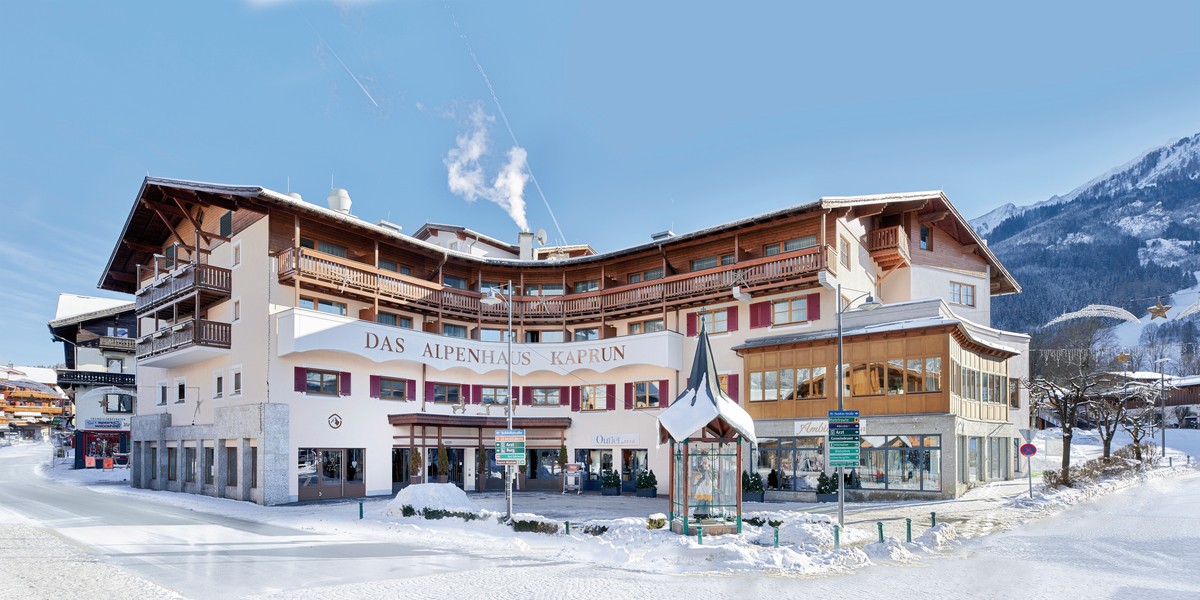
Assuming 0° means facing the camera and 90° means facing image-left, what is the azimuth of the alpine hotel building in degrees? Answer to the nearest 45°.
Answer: approximately 0°

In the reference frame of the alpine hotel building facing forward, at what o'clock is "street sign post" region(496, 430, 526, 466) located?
The street sign post is roughly at 12 o'clock from the alpine hotel building.

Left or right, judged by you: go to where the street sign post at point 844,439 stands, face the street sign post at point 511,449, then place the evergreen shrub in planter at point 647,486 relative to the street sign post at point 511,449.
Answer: right
